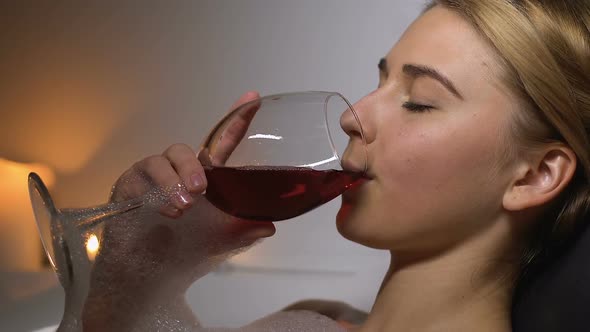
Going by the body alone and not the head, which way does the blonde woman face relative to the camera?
to the viewer's left

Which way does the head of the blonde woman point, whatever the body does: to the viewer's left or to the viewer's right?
to the viewer's left
